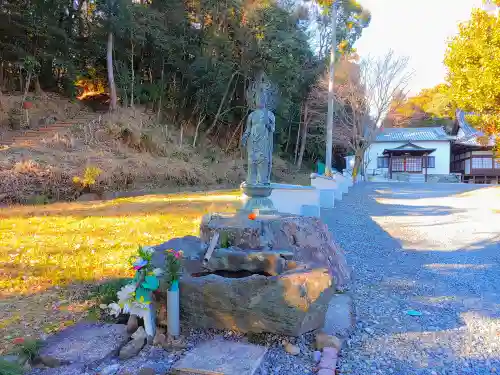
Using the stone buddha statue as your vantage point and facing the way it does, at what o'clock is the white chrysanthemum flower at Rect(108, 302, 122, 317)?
The white chrysanthemum flower is roughly at 1 o'clock from the stone buddha statue.

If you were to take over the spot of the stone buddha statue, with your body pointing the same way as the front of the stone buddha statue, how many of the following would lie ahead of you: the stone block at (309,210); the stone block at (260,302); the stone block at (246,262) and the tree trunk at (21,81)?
2

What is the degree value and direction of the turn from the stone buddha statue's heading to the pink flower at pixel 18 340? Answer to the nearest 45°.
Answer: approximately 45° to its right

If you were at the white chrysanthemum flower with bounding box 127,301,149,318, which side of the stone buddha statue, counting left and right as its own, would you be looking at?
front

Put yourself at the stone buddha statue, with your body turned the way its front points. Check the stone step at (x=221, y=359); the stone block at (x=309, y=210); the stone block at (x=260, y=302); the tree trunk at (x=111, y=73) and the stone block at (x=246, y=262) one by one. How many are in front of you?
3

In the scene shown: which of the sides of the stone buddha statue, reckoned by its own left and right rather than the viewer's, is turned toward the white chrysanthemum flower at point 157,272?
front

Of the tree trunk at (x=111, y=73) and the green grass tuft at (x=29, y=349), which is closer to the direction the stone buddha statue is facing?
the green grass tuft

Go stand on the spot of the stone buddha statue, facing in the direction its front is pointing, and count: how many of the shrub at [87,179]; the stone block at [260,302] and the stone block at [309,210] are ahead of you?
1

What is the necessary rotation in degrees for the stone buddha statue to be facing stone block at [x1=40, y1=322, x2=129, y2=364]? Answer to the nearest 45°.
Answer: approximately 45° to its right

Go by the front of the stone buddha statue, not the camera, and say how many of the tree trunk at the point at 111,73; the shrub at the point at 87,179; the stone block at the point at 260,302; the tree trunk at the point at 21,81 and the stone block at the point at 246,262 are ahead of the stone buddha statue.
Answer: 2

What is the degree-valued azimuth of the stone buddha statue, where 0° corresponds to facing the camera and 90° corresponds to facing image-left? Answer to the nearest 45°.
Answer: approximately 0°

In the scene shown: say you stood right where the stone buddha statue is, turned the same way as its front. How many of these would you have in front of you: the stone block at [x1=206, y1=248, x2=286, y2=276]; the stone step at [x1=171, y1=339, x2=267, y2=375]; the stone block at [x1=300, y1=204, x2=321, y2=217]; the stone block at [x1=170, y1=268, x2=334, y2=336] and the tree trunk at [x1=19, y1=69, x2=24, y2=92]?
3

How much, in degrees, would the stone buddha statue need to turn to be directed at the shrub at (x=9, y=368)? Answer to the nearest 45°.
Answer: approximately 45° to its right

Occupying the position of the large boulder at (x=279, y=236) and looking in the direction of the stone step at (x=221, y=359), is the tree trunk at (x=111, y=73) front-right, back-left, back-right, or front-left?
back-right

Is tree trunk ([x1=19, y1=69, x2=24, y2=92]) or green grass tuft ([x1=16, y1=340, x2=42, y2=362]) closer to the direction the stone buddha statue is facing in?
the green grass tuft

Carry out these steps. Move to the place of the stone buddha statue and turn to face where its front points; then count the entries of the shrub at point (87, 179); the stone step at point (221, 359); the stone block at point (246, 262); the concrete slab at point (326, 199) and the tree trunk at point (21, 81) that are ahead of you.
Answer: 2
